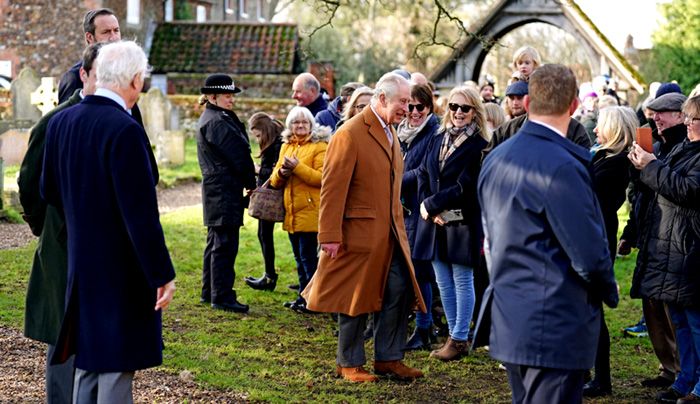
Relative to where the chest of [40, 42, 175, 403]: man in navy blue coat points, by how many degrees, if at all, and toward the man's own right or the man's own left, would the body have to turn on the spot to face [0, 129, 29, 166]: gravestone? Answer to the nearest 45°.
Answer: approximately 45° to the man's own left

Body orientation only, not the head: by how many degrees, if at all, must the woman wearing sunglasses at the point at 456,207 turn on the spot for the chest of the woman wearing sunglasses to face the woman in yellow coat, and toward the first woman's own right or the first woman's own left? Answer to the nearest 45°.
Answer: approximately 90° to the first woman's own right

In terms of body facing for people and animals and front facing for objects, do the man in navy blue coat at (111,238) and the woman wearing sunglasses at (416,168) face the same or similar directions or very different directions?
very different directions

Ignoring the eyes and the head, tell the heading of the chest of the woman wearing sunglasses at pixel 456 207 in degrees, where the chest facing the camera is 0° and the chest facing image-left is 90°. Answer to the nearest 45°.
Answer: approximately 45°

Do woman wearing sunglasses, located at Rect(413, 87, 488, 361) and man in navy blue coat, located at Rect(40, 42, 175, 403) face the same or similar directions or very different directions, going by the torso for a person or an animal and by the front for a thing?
very different directions

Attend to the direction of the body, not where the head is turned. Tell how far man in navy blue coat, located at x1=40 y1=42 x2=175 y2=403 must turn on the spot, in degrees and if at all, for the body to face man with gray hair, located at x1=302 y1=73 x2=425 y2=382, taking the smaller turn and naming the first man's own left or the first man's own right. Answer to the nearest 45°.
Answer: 0° — they already face them

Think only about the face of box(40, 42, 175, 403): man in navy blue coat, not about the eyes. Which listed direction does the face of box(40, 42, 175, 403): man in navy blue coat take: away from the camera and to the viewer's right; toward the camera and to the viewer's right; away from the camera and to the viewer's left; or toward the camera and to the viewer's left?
away from the camera and to the viewer's right

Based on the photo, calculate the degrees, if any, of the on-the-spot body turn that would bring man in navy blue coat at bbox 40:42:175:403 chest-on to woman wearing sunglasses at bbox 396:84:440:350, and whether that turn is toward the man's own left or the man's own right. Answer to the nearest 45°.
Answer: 0° — they already face them

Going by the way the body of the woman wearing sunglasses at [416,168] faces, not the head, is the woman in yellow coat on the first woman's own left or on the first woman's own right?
on the first woman's own right
